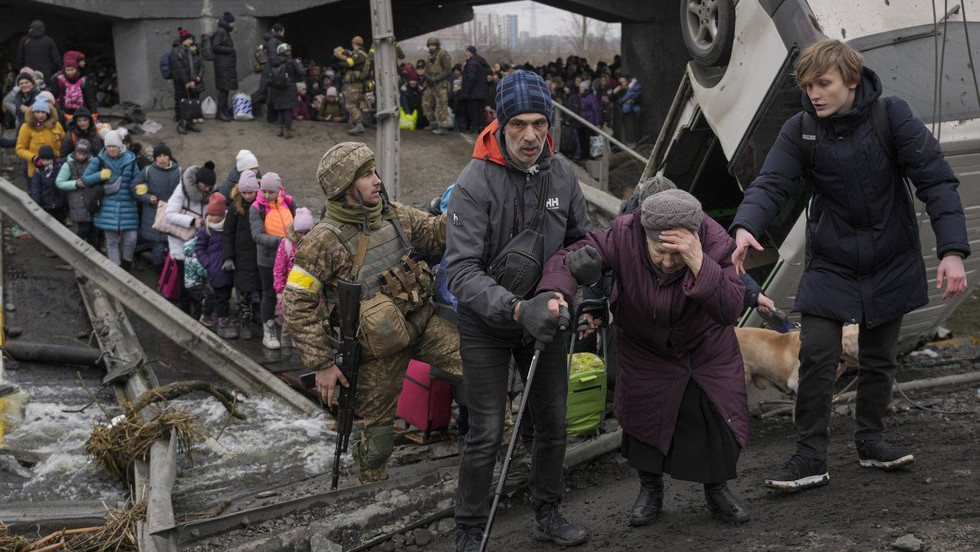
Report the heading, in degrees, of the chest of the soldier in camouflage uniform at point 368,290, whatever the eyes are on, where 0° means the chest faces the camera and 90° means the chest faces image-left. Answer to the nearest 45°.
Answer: approximately 315°

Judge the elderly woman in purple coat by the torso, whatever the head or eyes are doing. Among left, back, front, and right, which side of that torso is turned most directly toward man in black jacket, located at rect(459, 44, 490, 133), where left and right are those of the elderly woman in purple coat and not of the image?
back

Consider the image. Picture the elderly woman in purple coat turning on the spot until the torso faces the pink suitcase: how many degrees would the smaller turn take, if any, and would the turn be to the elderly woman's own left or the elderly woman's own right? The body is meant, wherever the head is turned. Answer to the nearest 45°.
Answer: approximately 135° to the elderly woman's own right

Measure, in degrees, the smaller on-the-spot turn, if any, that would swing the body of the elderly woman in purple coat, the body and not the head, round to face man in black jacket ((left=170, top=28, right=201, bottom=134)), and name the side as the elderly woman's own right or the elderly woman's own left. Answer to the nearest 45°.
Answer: approximately 135° to the elderly woman's own right

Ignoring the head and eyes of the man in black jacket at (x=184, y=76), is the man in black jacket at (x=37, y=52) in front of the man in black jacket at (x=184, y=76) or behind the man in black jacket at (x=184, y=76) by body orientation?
behind

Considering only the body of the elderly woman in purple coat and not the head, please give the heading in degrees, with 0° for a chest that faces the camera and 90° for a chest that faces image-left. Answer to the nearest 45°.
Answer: approximately 0°
